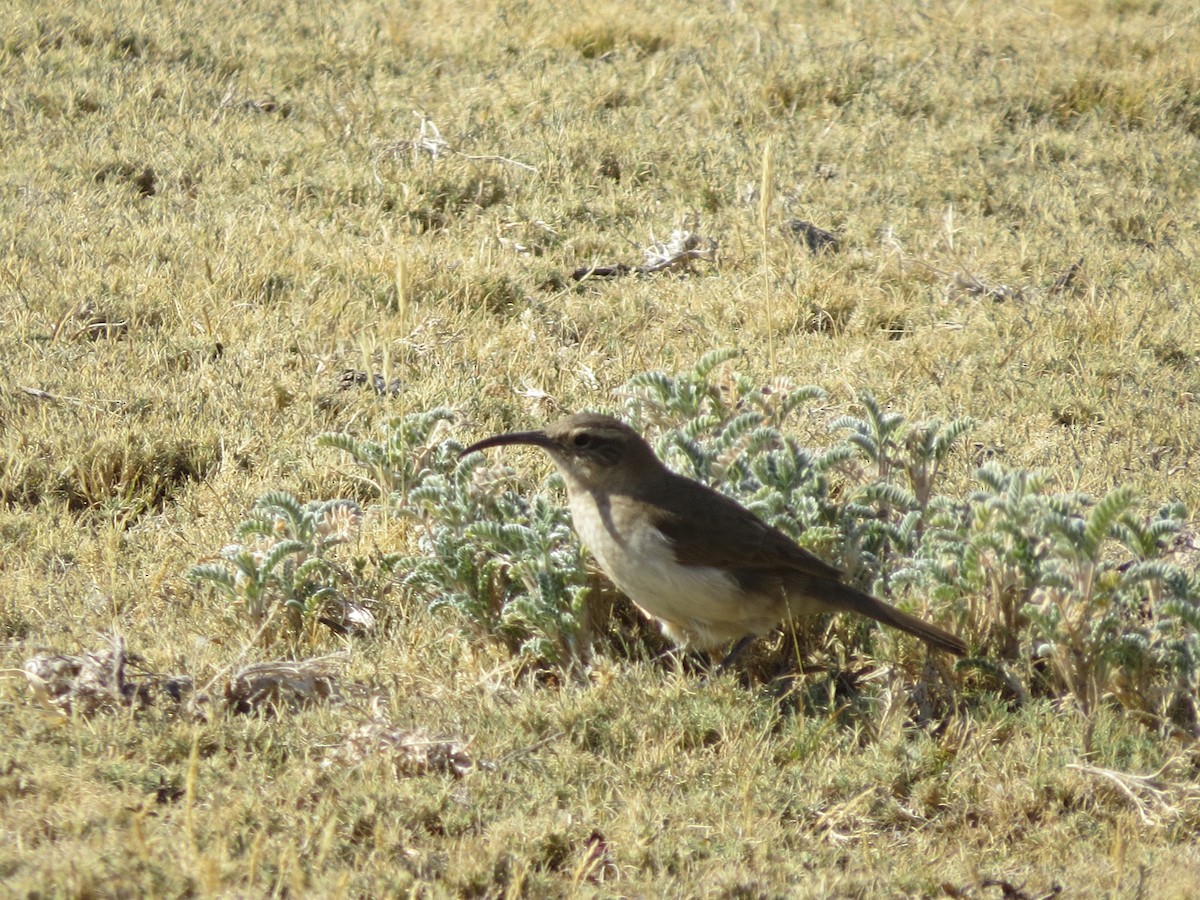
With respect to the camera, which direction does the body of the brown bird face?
to the viewer's left

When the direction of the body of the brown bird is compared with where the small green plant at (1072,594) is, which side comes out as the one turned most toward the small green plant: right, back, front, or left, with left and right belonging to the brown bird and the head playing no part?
back

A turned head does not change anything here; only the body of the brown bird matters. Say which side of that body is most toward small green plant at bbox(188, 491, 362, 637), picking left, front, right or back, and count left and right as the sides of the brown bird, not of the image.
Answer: front
